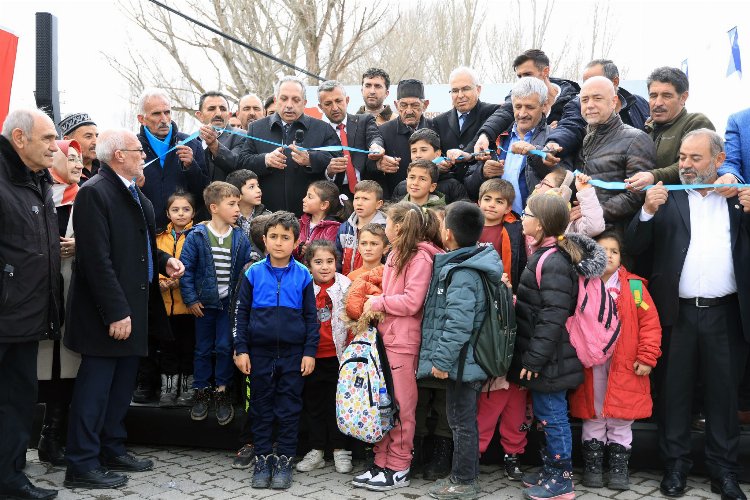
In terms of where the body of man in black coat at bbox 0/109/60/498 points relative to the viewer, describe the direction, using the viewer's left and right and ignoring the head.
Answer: facing to the right of the viewer

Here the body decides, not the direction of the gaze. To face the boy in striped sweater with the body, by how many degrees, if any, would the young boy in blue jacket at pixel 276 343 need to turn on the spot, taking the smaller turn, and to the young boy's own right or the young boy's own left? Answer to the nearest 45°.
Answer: approximately 135° to the young boy's own right

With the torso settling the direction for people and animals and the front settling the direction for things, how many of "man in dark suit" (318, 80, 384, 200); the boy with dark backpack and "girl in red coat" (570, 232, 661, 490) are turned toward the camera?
2

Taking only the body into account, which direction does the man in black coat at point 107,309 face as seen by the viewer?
to the viewer's right

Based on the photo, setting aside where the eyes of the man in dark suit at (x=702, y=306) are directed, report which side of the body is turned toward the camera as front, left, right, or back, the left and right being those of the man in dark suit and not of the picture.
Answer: front

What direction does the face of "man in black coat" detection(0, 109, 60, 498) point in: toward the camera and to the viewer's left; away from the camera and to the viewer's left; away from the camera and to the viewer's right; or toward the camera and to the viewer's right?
toward the camera and to the viewer's right

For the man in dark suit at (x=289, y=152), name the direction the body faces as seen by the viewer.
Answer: toward the camera

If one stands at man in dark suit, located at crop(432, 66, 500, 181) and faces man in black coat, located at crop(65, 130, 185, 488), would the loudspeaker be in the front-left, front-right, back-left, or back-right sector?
front-right
